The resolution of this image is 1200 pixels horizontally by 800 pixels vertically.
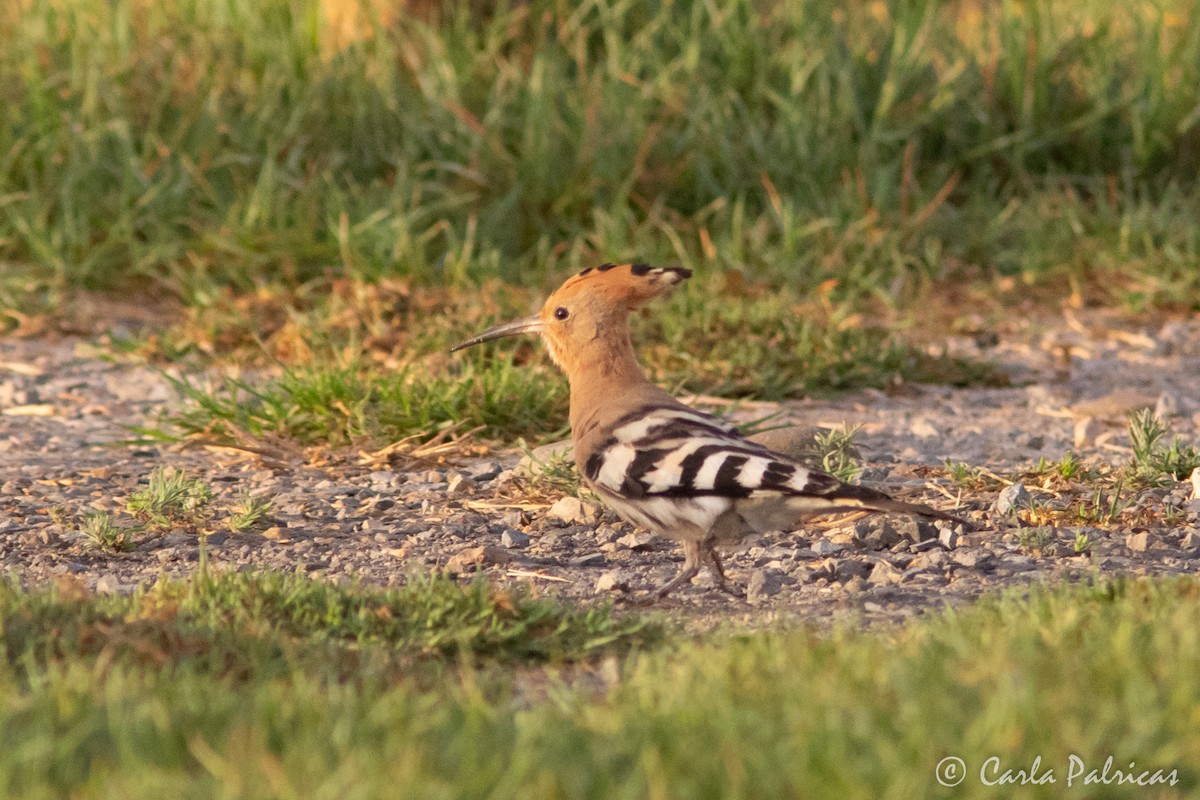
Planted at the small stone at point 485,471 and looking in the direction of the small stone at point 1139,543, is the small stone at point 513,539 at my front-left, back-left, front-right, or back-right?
front-right

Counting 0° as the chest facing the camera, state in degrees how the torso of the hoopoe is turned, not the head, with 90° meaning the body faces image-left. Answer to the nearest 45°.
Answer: approximately 90°

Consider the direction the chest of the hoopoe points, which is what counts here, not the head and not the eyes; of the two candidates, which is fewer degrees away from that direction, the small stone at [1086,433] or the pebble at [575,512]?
the pebble

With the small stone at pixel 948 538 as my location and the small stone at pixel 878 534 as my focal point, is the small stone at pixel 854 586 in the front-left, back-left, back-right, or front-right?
front-left

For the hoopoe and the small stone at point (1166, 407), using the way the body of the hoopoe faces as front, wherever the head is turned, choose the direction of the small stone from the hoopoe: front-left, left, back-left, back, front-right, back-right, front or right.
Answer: back-right

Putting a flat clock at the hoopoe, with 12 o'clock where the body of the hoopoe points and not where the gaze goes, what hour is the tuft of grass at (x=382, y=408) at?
The tuft of grass is roughly at 2 o'clock from the hoopoe.

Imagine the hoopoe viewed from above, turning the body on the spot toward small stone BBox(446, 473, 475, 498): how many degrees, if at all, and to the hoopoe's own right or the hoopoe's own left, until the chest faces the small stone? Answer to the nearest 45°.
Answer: approximately 45° to the hoopoe's own right

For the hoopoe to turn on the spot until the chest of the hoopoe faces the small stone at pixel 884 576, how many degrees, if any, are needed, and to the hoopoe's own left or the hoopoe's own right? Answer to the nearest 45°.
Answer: approximately 180°

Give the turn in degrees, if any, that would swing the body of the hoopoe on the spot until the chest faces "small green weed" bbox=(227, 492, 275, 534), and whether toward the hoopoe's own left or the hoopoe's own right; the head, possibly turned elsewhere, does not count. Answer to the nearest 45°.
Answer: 0° — it already faces it

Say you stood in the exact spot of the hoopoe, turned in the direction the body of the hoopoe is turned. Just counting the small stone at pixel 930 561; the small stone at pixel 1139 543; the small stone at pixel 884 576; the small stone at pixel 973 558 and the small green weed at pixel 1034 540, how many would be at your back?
5

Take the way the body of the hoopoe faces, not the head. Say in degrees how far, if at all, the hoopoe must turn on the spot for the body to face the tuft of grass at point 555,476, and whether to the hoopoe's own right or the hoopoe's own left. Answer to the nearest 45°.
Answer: approximately 45° to the hoopoe's own right

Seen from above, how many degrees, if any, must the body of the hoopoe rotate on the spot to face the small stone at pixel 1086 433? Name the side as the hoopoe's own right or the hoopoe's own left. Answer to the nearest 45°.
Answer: approximately 135° to the hoopoe's own right

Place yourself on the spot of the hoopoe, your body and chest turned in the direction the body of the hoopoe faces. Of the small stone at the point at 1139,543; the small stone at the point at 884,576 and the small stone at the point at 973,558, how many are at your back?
3

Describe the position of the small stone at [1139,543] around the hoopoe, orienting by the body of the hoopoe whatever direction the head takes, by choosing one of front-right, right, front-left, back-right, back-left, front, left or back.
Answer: back

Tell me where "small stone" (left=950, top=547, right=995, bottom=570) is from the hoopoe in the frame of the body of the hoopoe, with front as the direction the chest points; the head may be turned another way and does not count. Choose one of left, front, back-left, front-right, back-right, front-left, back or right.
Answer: back

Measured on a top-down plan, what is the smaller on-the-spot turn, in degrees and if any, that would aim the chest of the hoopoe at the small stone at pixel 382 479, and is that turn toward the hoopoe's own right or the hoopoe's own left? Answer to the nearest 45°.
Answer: approximately 45° to the hoopoe's own right

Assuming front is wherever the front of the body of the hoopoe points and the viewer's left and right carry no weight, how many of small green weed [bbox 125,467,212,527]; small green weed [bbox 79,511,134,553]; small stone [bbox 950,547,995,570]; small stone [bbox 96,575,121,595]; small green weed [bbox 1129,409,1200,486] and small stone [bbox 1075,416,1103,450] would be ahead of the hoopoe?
3

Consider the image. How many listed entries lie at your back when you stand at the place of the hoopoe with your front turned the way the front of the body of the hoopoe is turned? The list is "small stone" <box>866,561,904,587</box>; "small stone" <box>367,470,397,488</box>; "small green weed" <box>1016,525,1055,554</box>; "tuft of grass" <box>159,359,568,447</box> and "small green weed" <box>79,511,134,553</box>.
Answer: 2

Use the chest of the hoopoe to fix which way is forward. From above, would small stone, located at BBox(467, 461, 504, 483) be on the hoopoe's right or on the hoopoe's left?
on the hoopoe's right
